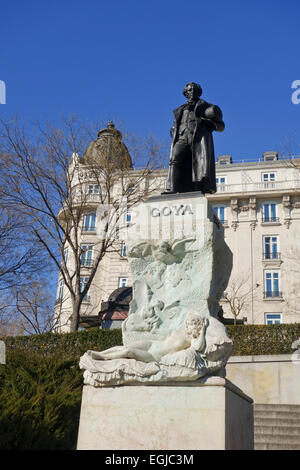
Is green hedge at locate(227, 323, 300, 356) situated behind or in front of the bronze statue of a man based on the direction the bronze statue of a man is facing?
behind

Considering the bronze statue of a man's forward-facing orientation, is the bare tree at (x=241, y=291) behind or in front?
behind

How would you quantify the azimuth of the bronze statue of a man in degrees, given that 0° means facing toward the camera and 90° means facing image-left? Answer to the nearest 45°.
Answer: approximately 45°
